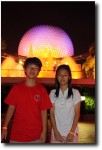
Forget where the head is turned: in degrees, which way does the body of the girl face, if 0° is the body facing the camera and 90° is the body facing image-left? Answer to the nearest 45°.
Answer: approximately 0°

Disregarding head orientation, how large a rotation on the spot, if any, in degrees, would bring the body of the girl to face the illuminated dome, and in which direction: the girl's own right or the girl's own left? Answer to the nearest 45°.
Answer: approximately 180°

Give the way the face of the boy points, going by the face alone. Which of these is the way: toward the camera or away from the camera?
toward the camera

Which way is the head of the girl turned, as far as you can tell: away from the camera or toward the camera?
toward the camera

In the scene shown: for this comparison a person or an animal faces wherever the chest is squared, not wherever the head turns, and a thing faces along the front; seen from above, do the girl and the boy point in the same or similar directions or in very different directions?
same or similar directions

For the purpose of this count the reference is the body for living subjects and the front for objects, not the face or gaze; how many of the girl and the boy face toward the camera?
2

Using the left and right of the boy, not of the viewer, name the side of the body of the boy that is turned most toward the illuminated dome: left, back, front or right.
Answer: back

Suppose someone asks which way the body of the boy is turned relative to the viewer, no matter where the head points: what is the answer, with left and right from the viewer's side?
facing the viewer
